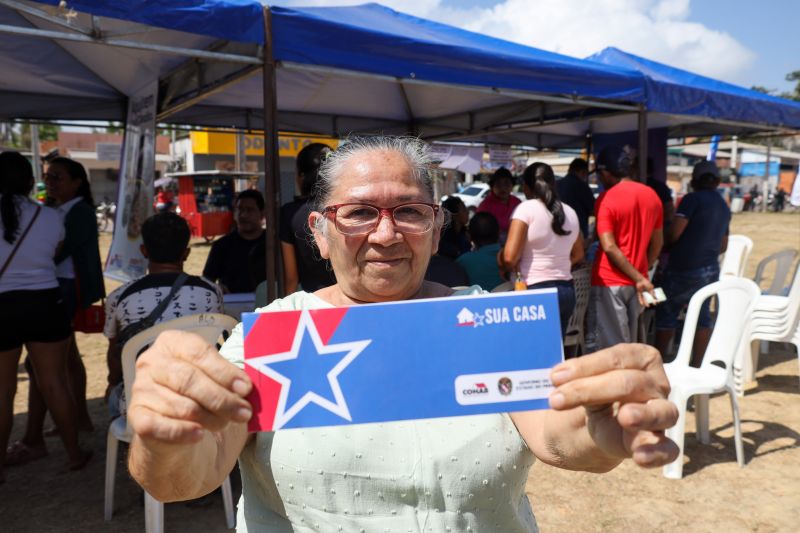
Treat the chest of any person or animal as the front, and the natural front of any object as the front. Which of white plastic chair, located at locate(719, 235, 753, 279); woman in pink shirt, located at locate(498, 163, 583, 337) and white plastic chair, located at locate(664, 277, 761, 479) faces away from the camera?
the woman in pink shirt

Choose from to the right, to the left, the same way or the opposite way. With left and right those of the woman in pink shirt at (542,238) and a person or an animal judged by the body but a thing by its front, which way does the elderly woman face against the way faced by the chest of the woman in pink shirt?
the opposite way

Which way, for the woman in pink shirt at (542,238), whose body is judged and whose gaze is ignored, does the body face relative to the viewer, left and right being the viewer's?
facing away from the viewer

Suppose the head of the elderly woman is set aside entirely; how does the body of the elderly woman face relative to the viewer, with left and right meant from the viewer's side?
facing the viewer

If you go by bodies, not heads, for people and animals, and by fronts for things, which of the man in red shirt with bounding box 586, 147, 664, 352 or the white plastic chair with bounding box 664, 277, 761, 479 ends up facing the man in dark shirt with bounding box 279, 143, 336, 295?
the white plastic chair

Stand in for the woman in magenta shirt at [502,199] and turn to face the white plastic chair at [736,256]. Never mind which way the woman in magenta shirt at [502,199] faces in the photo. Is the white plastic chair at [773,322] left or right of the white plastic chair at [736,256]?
right

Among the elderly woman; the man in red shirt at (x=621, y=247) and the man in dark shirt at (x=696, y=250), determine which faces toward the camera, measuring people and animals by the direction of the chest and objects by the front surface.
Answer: the elderly woman

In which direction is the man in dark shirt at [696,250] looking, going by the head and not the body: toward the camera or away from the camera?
away from the camera

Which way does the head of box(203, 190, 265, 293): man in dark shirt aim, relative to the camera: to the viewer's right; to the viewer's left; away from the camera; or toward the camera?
toward the camera

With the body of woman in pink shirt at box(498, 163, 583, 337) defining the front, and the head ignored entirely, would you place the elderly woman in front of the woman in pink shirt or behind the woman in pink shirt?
behind

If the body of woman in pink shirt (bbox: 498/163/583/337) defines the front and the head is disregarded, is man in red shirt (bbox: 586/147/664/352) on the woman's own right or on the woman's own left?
on the woman's own right

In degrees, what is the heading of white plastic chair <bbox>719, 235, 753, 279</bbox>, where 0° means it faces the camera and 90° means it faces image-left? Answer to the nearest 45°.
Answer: approximately 45°

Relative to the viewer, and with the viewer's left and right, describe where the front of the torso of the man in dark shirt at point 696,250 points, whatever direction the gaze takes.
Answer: facing away from the viewer

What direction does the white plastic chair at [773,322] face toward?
to the viewer's left

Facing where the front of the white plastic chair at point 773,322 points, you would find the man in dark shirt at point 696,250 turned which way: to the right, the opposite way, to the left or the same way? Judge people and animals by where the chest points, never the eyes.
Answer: to the right

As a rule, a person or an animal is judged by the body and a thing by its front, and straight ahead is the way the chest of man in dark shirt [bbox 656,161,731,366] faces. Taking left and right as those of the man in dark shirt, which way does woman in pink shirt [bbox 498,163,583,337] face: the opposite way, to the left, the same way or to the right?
the same way

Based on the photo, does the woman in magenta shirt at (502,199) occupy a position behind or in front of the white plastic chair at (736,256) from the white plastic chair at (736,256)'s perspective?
in front

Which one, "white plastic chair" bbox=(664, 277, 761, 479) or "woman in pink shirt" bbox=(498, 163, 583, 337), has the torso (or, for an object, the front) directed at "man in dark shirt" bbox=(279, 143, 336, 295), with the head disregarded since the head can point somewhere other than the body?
the white plastic chair

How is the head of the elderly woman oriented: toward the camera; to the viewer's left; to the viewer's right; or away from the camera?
toward the camera
